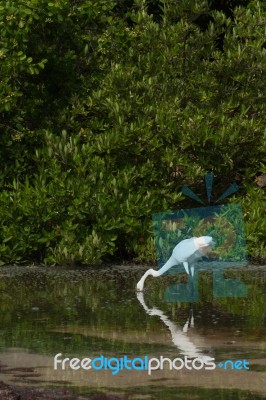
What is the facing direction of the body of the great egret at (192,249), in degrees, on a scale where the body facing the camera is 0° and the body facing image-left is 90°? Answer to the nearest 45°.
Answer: approximately 90°
